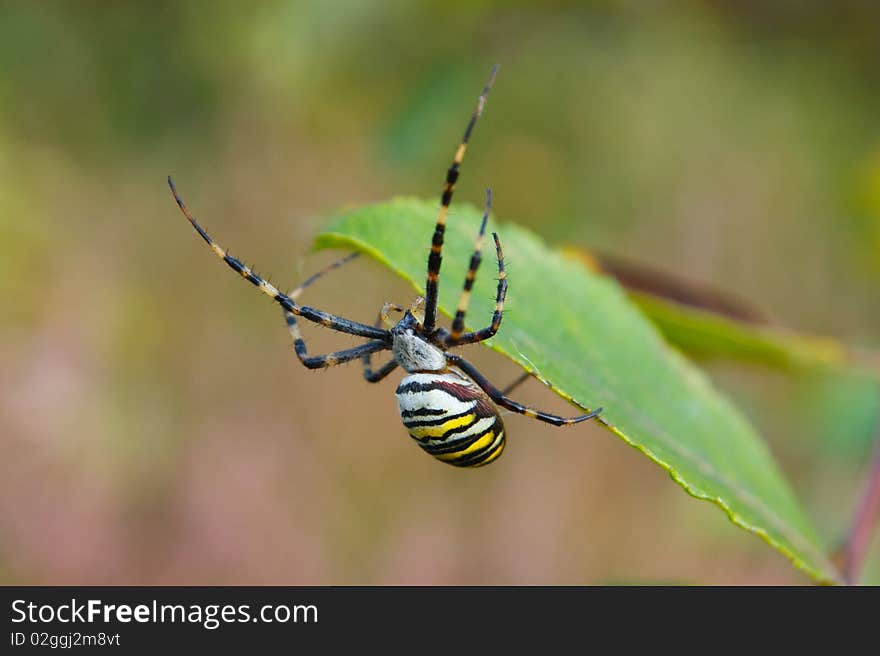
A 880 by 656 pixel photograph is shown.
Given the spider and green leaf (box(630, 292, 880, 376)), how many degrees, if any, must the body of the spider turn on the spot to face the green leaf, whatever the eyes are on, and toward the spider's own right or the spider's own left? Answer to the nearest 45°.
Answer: approximately 135° to the spider's own right

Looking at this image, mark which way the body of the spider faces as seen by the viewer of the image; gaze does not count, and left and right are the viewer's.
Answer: facing away from the viewer and to the left of the viewer
